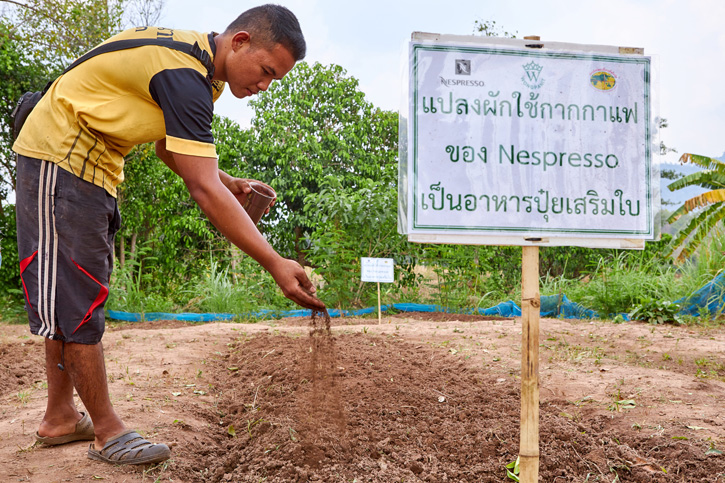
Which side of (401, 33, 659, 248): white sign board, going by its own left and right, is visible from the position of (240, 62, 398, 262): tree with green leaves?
back

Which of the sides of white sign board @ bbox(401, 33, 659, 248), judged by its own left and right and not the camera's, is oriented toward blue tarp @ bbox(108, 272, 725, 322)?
back

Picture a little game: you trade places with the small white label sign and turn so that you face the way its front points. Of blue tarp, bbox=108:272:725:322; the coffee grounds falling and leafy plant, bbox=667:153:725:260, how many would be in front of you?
1

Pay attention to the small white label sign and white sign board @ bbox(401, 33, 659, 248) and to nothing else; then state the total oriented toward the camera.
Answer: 2

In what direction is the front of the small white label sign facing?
toward the camera

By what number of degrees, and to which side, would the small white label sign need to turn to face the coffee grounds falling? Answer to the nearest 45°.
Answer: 0° — it already faces it

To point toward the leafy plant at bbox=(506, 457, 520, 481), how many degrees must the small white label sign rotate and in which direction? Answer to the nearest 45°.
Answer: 0° — it already faces it

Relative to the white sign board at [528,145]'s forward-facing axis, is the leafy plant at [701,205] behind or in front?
behind

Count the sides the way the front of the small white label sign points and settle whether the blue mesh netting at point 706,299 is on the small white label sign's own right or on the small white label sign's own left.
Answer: on the small white label sign's own left

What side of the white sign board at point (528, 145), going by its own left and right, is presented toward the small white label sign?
back

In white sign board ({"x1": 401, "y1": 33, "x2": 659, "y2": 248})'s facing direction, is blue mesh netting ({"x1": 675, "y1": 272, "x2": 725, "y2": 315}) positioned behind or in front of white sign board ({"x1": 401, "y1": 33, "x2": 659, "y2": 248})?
behind

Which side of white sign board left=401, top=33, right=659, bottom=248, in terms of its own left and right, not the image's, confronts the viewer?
front

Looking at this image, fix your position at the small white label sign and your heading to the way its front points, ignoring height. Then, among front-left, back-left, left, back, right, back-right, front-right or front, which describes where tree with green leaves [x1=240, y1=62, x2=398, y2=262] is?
back
